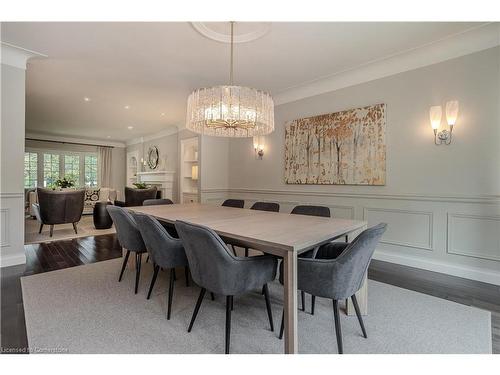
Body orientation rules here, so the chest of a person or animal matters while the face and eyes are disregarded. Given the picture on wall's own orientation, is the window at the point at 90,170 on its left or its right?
on its right

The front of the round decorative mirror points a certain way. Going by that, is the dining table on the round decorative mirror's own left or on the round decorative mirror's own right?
on the round decorative mirror's own left

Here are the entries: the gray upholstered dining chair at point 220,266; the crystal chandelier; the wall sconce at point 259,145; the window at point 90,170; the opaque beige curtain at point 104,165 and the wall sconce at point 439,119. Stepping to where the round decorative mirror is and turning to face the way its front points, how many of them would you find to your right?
2

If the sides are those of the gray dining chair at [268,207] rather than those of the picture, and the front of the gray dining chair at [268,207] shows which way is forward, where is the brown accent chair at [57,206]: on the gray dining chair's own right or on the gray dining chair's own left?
on the gray dining chair's own right

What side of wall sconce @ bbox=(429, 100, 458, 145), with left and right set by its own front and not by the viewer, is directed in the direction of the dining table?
front

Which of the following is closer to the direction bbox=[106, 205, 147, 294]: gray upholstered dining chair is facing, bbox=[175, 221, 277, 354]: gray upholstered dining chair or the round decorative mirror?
the round decorative mirror

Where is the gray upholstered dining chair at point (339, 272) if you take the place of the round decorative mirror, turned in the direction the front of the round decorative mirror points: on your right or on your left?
on your left

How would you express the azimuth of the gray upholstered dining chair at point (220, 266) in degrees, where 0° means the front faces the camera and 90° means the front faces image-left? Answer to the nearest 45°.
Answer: approximately 225°

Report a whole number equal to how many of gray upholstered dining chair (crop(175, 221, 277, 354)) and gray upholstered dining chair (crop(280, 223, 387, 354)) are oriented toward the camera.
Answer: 0

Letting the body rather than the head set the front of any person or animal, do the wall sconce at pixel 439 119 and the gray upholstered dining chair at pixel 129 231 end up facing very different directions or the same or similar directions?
very different directions

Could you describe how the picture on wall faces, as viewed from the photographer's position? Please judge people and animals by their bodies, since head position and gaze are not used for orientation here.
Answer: facing the viewer and to the left of the viewer
